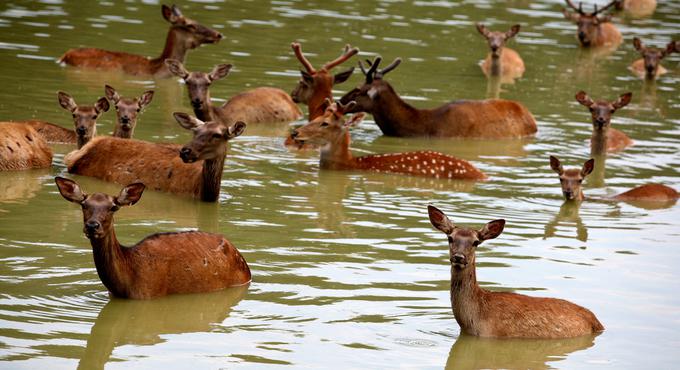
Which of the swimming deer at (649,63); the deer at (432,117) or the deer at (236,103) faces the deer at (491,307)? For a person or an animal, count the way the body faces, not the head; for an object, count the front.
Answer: the swimming deer

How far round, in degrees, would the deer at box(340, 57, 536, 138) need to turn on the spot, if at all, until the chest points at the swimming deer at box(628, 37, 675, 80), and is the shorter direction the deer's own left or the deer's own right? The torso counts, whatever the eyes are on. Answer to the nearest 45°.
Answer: approximately 135° to the deer's own right

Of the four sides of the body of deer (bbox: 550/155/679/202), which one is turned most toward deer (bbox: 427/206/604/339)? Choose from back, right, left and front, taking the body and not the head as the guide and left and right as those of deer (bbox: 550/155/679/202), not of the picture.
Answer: left

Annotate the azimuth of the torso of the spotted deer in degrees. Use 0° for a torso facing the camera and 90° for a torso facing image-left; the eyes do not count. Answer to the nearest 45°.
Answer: approximately 90°

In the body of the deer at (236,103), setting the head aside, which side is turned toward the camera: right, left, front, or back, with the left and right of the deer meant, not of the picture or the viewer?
left

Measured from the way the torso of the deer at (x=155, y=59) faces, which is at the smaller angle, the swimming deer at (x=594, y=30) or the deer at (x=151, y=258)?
the swimming deer

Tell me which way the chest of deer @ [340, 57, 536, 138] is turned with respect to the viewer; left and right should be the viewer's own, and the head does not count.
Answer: facing to the left of the viewer

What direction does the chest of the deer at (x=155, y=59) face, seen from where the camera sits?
to the viewer's right

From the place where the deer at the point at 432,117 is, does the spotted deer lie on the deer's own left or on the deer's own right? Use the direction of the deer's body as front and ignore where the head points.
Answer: on the deer's own left

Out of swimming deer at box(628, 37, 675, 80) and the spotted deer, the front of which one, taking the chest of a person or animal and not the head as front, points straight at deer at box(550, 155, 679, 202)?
the swimming deer

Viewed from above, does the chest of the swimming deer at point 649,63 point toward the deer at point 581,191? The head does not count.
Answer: yes
